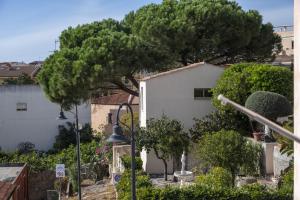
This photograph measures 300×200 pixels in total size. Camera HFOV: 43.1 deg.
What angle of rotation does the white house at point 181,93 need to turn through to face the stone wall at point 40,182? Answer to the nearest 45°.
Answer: approximately 45° to its right

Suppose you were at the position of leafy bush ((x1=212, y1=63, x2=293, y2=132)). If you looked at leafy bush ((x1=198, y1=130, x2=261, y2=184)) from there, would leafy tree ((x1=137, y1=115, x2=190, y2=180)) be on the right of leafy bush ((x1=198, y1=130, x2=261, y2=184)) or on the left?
right

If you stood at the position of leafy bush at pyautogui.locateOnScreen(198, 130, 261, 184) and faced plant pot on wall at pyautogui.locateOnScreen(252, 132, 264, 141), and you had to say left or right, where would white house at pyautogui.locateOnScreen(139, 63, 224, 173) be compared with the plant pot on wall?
left
